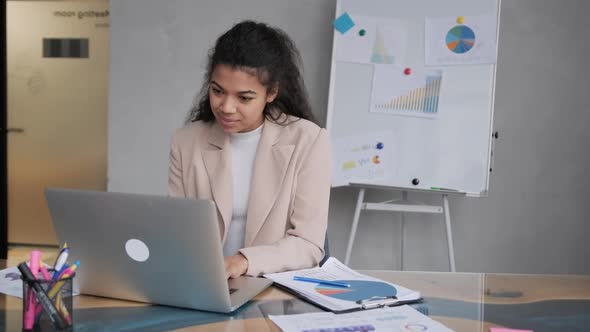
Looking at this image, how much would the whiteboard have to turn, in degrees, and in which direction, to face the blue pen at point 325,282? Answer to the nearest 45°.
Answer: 0° — it already faces it

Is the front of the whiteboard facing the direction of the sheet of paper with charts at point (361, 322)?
yes

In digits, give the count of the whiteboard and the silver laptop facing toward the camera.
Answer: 1

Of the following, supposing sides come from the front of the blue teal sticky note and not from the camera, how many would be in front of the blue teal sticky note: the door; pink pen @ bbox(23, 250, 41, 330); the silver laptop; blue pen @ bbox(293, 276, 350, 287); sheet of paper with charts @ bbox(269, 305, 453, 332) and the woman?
5

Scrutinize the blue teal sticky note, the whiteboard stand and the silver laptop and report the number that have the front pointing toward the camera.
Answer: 2

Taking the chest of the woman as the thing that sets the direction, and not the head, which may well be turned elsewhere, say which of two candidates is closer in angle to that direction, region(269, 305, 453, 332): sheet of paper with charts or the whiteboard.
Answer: the sheet of paper with charts

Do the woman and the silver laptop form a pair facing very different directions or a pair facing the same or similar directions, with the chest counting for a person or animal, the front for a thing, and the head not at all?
very different directions

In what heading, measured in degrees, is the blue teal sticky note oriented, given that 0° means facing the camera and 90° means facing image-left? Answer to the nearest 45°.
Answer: approximately 0°

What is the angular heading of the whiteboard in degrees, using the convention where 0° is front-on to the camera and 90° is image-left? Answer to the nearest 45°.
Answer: approximately 0°

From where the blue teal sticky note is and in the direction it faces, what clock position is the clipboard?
The clipboard is roughly at 12 o'clock from the blue teal sticky note.
